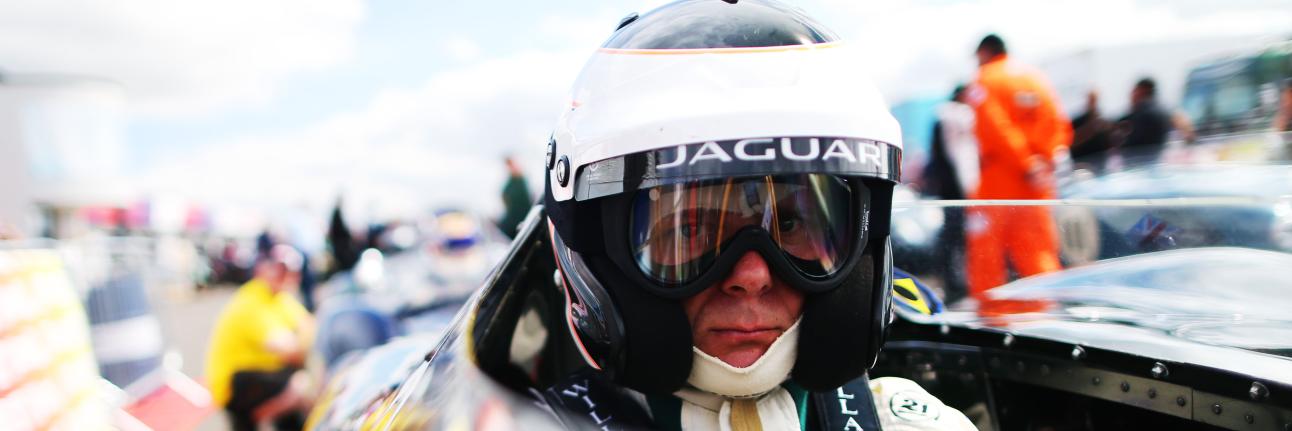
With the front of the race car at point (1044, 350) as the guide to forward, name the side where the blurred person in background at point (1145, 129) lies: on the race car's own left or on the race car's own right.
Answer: on the race car's own left

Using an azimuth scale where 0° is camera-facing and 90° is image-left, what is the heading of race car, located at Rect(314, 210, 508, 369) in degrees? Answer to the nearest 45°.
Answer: approximately 45°

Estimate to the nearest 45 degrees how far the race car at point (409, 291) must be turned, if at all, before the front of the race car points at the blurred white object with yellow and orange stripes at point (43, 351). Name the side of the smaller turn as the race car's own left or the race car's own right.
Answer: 0° — it already faces it

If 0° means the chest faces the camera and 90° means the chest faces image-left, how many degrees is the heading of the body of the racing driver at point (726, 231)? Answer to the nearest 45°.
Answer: approximately 0°

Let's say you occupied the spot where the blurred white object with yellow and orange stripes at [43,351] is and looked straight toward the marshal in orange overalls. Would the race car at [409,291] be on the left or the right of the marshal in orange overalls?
left

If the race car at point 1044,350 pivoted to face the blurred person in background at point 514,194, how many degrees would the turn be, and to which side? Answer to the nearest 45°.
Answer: approximately 180°

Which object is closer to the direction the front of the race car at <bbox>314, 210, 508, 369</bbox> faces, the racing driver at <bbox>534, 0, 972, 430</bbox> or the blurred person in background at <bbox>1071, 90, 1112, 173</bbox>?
the racing driver

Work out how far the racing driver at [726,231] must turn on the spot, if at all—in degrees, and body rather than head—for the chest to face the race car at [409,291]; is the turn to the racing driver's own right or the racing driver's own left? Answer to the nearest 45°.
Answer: approximately 135° to the racing driver's own right

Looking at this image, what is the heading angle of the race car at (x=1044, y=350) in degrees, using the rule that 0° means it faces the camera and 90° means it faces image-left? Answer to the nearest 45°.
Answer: approximately 315°

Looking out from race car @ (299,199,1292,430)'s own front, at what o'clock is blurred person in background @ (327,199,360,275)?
The blurred person in background is roughly at 6 o'clock from the race car.

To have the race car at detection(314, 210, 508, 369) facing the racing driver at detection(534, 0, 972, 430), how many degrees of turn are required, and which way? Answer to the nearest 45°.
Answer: approximately 45° to its left

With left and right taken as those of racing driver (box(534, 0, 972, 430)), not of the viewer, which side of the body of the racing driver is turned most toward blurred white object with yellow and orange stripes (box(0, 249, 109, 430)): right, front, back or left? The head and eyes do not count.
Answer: right

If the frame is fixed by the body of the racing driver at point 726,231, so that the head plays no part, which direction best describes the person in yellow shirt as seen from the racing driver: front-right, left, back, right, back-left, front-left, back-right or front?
back-right
